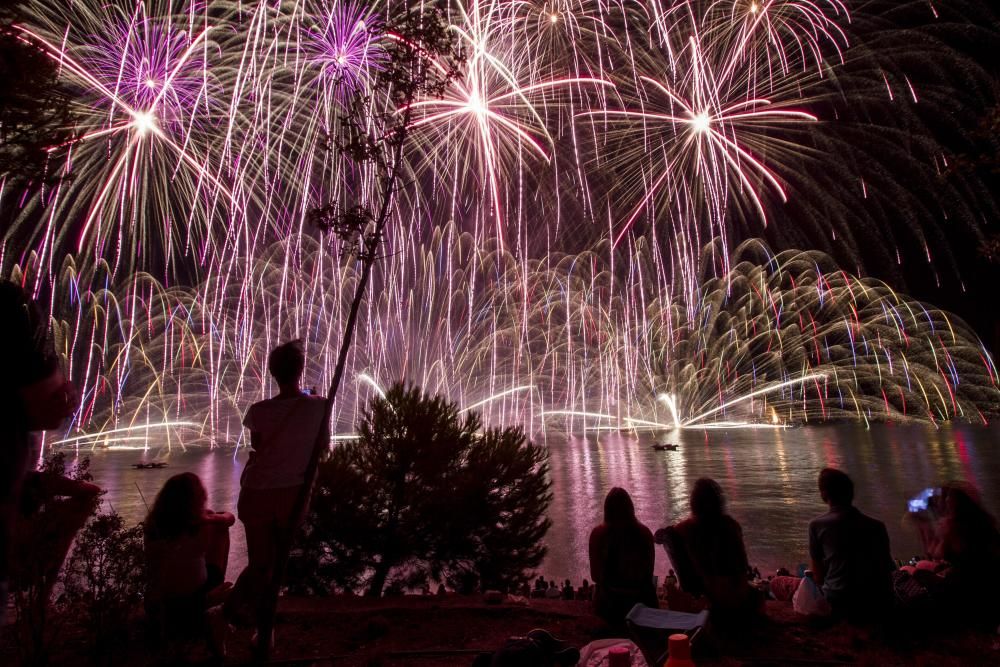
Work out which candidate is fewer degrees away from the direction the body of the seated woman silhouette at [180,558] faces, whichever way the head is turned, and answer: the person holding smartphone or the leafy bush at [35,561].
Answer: the person holding smartphone

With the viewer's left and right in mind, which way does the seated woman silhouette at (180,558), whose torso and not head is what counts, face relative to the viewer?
facing away from the viewer and to the right of the viewer

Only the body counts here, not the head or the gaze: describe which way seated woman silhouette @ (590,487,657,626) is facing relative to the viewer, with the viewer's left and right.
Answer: facing away from the viewer

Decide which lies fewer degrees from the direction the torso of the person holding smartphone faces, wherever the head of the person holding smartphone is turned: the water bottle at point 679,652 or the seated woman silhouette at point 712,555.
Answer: the seated woman silhouette

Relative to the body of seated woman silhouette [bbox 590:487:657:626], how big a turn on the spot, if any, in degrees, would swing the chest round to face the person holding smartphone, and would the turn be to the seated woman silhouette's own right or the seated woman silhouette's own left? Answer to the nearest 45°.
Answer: approximately 90° to the seated woman silhouette's own right

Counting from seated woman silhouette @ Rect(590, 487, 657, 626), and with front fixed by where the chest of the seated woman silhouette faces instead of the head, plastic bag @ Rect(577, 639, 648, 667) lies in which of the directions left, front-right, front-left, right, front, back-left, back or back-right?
back

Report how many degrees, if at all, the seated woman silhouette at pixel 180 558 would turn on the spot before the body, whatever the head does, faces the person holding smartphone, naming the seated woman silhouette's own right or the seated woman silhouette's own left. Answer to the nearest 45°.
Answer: approximately 45° to the seated woman silhouette's own right
